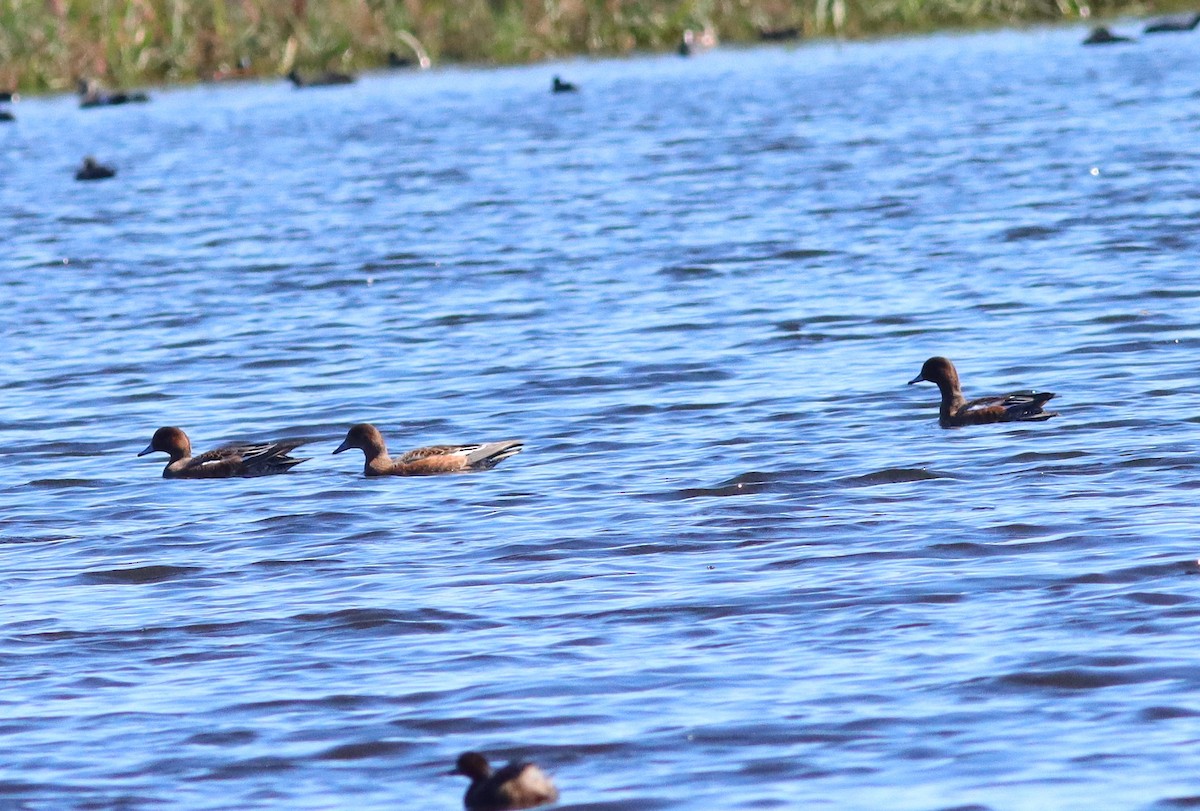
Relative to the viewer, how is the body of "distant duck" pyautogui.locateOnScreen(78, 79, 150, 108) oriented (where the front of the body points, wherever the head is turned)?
to the viewer's left

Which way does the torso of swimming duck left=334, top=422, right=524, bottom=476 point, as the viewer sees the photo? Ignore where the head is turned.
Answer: to the viewer's left

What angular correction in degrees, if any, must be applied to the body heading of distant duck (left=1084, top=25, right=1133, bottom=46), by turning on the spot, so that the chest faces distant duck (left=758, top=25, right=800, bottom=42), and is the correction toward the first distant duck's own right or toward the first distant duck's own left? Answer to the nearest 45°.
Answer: approximately 45° to the first distant duck's own right

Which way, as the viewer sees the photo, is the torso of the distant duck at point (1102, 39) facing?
to the viewer's left

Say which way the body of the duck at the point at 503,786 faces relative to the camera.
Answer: to the viewer's left

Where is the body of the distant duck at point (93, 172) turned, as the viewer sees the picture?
to the viewer's left

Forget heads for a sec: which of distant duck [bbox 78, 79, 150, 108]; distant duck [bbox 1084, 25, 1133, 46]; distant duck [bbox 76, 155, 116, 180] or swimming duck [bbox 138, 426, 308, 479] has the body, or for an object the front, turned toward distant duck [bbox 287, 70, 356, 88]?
distant duck [bbox 1084, 25, 1133, 46]

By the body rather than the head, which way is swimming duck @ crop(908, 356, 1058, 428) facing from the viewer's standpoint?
to the viewer's left

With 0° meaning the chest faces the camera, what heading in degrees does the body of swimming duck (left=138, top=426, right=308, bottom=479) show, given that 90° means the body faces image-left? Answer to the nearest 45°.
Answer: approximately 90°
